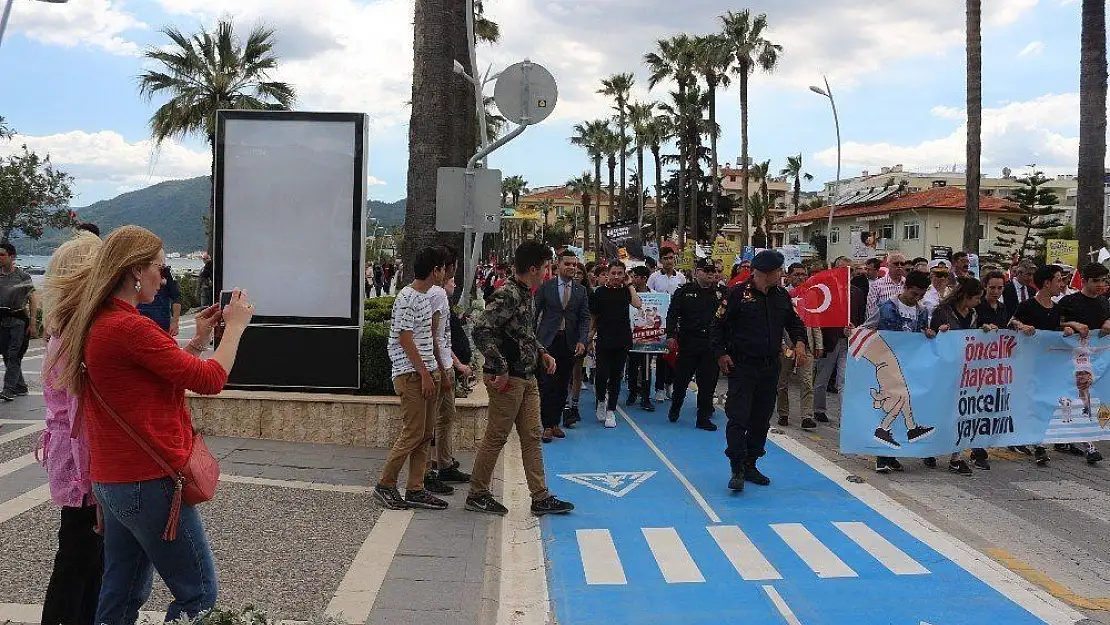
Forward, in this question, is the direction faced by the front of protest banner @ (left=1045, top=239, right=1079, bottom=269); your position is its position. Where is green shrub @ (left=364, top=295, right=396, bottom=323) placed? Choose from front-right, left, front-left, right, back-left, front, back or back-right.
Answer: front-right

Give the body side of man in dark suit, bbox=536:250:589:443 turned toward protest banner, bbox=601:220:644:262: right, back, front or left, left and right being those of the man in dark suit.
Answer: back

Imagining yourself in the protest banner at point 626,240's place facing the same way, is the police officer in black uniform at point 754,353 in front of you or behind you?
in front

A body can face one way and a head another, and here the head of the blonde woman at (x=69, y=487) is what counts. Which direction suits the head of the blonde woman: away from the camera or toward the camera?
away from the camera

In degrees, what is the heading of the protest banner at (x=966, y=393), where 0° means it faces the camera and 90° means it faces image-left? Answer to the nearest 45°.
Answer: approximately 0°

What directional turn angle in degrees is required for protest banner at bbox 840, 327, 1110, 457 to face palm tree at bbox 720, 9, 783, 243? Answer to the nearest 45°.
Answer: approximately 180°

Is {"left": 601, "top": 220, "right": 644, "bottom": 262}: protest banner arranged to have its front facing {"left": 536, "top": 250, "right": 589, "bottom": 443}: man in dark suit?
yes

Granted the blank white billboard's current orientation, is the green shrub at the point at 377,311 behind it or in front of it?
behind

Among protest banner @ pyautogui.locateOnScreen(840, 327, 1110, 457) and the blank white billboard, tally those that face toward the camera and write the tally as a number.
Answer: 2

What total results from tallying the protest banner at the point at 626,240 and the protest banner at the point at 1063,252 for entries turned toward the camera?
2

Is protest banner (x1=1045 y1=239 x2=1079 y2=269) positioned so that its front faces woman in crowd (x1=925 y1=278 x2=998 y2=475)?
yes

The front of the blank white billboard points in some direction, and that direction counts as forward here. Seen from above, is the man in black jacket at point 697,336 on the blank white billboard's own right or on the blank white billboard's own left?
on the blank white billboard's own left

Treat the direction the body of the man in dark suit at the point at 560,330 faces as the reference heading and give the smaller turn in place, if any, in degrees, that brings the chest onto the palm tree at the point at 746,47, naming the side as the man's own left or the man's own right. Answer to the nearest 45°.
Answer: approximately 180°

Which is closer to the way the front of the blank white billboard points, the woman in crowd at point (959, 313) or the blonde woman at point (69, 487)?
the blonde woman
